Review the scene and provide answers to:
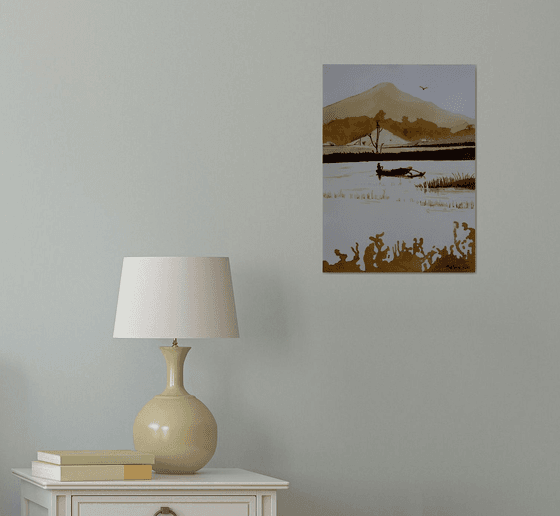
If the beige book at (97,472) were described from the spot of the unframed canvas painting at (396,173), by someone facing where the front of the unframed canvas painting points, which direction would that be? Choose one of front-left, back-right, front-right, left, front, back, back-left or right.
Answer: front-right

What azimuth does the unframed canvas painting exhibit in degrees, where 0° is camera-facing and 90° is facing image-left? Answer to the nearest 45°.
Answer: approximately 0°

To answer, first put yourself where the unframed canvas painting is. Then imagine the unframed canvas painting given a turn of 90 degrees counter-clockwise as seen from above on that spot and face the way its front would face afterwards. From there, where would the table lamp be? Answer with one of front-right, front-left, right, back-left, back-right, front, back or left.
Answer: back-right
